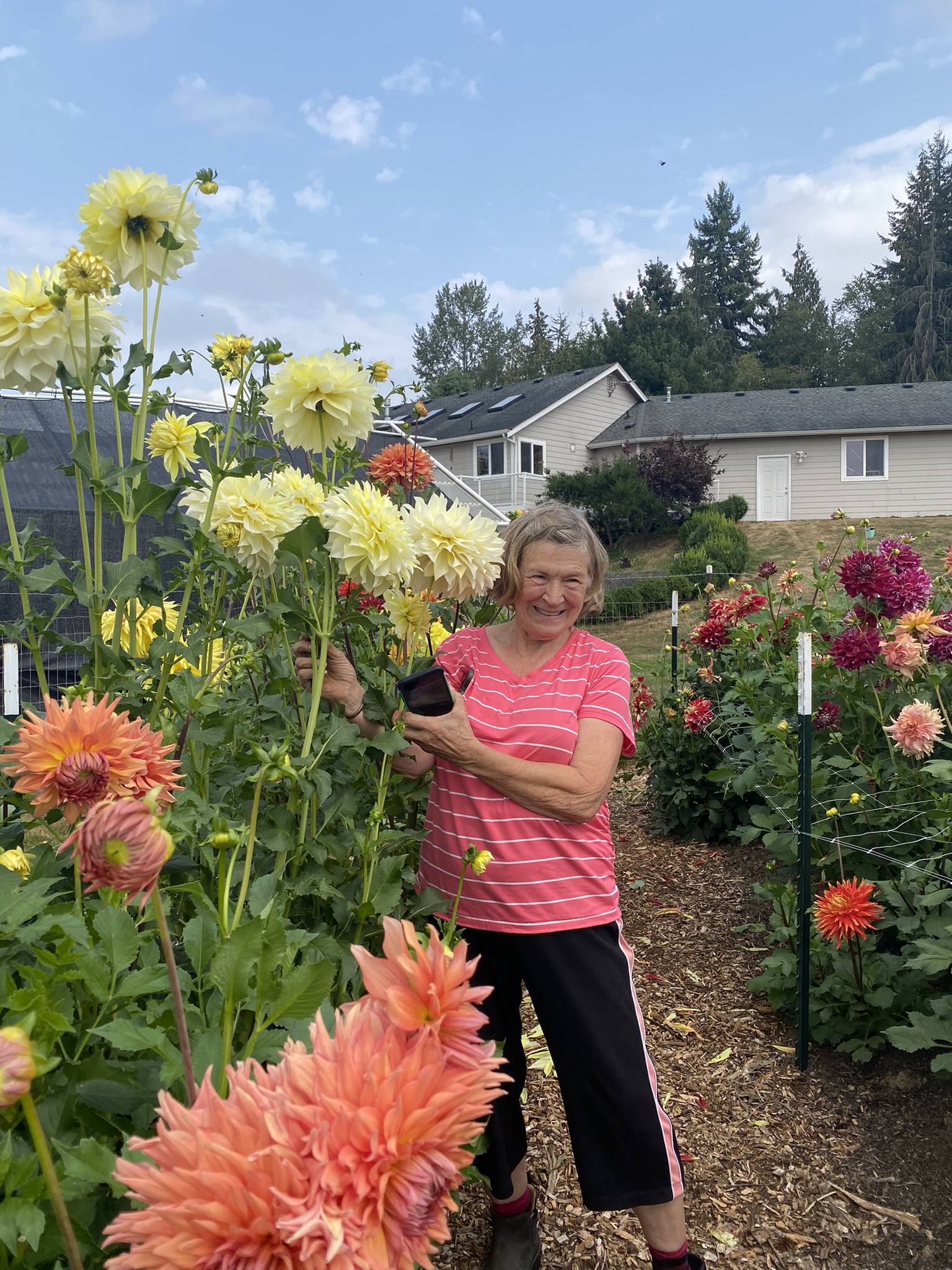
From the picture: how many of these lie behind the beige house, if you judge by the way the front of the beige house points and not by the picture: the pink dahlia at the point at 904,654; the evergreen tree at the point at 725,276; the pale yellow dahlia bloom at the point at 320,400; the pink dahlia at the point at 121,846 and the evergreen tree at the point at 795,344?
2

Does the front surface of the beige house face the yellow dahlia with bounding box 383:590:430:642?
yes

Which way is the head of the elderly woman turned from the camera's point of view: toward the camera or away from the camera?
toward the camera

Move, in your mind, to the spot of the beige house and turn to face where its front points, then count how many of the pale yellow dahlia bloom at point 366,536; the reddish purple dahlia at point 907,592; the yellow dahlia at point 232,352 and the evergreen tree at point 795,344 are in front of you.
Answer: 3

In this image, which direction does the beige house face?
toward the camera

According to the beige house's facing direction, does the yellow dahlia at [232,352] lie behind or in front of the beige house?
in front

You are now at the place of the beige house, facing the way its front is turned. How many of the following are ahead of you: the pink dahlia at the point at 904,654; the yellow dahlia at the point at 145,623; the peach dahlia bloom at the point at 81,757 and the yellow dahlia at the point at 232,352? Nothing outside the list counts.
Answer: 4

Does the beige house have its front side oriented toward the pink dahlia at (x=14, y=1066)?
yes

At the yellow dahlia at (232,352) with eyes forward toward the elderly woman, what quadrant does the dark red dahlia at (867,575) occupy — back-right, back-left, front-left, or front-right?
front-left

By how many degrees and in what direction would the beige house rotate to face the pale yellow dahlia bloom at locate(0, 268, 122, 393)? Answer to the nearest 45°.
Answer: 0° — it already faces it

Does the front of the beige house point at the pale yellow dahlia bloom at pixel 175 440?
yes

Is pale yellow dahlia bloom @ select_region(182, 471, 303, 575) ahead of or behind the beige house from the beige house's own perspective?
ahead

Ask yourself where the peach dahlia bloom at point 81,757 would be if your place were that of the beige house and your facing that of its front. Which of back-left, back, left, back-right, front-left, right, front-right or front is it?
front

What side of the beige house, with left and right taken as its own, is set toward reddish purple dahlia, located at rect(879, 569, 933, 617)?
front

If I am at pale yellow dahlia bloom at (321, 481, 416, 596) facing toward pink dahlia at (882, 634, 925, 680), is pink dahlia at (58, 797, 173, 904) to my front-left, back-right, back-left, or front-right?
back-right

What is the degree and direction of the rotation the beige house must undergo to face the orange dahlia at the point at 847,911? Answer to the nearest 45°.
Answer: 0° — it already faces it

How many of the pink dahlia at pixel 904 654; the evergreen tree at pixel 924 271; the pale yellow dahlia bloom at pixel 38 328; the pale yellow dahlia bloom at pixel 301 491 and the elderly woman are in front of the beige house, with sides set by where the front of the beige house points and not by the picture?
4

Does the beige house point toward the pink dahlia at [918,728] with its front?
yes

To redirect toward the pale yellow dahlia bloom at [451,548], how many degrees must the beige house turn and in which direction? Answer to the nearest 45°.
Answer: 0° — it already faces it

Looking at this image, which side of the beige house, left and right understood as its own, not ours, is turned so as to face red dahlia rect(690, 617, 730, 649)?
front

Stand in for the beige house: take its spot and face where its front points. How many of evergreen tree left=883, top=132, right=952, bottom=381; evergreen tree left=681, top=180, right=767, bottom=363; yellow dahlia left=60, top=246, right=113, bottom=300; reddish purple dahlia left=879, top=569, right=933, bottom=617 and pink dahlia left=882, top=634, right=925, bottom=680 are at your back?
2

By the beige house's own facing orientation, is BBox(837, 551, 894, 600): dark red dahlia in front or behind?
in front
